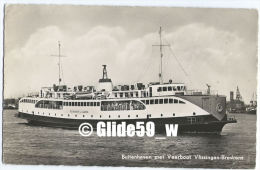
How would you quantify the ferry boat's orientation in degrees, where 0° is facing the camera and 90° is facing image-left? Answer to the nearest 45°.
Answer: approximately 315°
